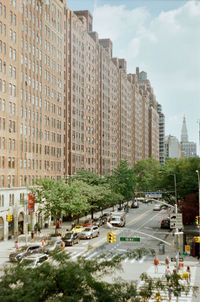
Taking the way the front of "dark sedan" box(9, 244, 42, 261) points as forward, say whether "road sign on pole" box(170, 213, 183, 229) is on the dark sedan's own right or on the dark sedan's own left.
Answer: on the dark sedan's own left
